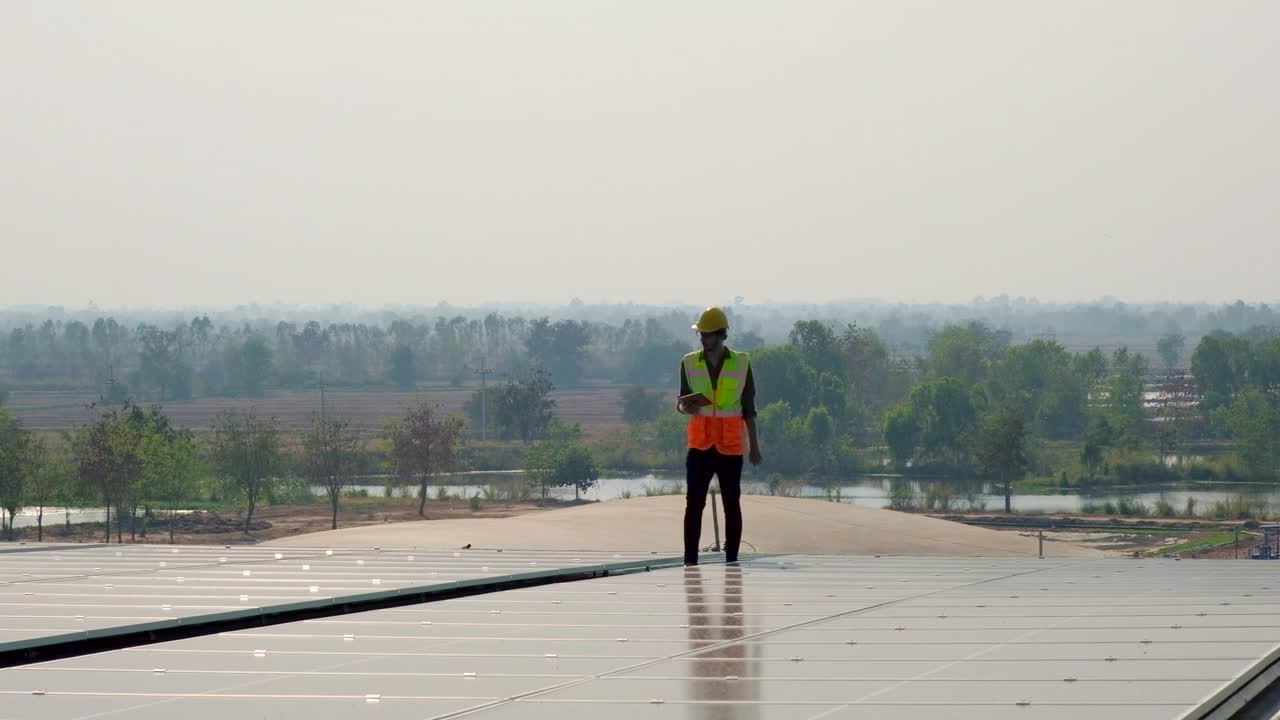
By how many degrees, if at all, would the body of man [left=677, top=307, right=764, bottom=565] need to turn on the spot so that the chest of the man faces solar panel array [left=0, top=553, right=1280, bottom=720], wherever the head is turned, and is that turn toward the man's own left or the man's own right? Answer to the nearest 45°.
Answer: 0° — they already face it

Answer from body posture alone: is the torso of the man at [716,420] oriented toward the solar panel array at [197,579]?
no

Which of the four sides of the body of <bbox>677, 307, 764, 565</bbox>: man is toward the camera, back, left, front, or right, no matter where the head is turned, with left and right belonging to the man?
front
